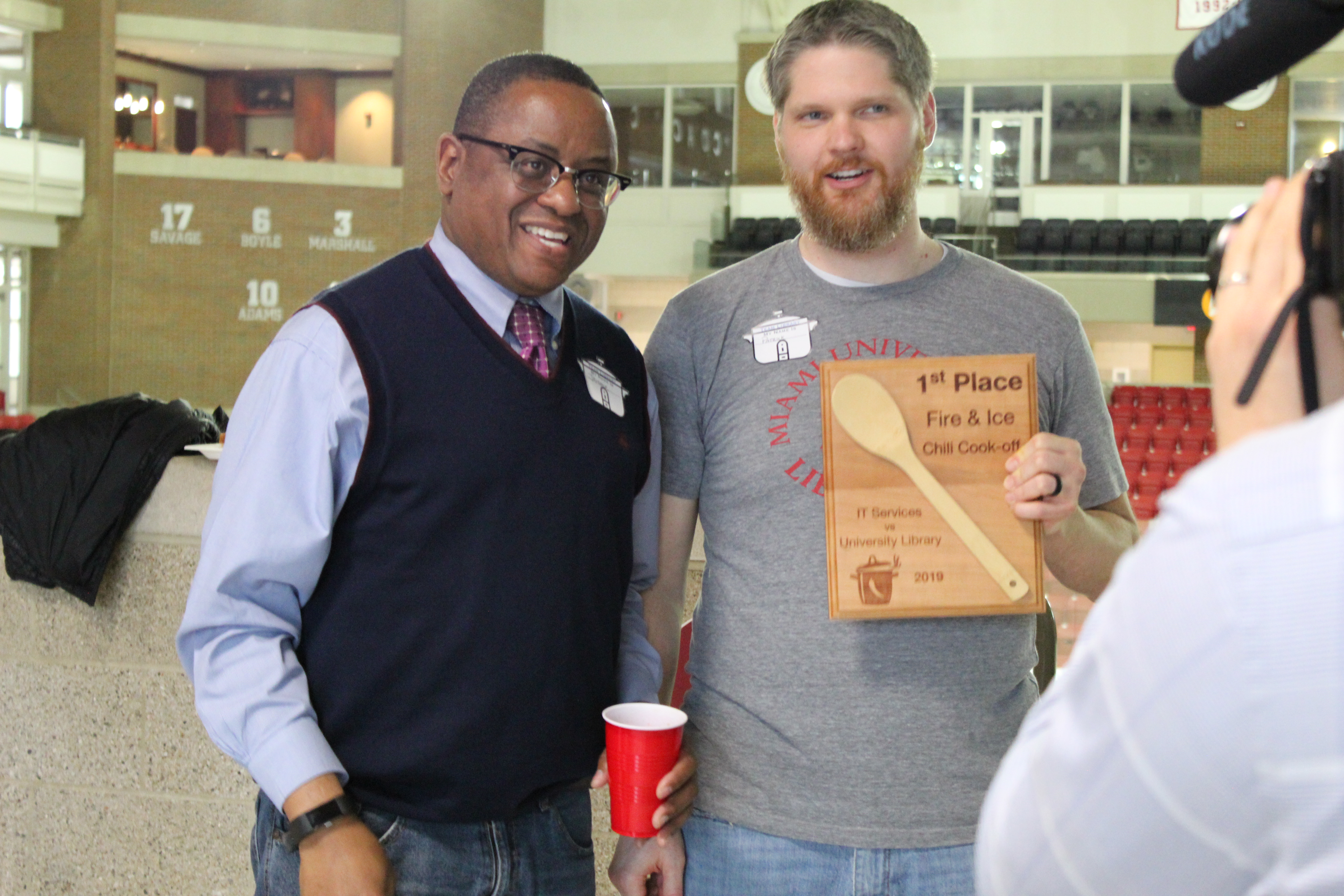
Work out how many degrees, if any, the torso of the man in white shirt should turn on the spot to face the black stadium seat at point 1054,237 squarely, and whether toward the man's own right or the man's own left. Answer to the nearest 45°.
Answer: approximately 45° to the man's own right

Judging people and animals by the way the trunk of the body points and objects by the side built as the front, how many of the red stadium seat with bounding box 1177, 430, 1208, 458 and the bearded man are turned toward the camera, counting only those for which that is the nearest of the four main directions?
2

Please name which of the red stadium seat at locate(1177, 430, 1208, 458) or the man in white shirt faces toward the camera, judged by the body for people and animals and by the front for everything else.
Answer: the red stadium seat

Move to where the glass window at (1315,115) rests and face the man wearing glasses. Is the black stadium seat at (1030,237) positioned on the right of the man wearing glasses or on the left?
right

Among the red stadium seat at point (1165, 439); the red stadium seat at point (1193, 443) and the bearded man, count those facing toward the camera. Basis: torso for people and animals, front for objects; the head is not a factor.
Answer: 3

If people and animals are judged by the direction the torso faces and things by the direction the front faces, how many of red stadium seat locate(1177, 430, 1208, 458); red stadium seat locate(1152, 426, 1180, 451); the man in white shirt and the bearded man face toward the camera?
3

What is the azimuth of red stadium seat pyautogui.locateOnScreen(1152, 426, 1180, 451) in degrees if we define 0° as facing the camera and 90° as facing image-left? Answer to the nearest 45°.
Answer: approximately 0°

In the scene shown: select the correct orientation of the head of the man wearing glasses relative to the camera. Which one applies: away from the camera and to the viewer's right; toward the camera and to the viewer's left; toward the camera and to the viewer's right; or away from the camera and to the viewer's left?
toward the camera and to the viewer's right

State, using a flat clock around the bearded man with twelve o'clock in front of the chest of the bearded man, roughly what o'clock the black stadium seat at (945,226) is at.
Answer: The black stadium seat is roughly at 6 o'clock from the bearded man.

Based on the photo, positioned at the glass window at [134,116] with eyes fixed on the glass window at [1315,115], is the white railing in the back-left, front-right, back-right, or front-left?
back-right

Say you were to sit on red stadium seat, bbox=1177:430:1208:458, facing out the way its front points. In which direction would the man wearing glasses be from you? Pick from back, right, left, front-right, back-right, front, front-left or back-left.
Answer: front

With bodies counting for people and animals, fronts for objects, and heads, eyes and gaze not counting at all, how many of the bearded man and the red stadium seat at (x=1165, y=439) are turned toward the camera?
2
